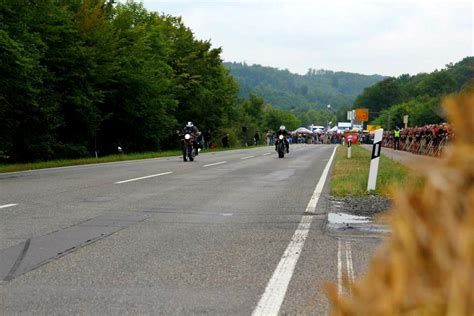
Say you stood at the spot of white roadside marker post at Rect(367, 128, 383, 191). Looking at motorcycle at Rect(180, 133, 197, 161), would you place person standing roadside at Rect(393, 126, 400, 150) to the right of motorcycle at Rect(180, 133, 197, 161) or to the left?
right

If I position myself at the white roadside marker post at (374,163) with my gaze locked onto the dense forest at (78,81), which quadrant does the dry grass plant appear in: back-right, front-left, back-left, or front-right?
back-left

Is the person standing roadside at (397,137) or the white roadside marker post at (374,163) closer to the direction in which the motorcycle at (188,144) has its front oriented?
the white roadside marker post

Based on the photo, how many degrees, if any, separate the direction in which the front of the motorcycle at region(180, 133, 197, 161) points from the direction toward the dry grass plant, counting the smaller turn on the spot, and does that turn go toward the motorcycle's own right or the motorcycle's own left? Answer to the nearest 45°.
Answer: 0° — it already faces it

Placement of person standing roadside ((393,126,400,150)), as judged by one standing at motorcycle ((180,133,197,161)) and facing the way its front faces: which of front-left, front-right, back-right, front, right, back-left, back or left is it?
back-left

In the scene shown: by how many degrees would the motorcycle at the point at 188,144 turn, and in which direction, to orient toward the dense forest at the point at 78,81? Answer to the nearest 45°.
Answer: approximately 135° to its right

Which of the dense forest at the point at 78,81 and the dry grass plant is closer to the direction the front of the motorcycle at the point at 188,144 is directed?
the dry grass plant

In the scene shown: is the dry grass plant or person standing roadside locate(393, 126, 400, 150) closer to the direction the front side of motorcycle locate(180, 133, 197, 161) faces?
the dry grass plant

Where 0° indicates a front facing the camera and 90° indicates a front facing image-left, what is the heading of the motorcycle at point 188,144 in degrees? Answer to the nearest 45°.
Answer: approximately 0°
